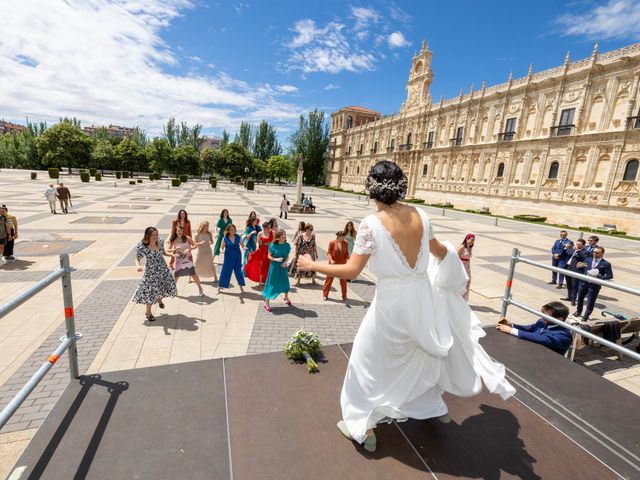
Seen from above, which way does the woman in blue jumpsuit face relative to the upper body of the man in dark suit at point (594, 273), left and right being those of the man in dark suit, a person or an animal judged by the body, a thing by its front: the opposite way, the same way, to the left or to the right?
to the left

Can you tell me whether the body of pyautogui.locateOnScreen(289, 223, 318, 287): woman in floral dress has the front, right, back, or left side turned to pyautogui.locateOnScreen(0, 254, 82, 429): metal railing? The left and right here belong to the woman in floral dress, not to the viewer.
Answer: front

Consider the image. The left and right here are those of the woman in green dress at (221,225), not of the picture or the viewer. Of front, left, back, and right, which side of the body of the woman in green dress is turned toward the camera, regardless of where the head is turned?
front

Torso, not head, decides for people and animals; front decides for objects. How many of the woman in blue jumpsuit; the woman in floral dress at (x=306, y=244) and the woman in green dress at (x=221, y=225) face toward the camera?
3

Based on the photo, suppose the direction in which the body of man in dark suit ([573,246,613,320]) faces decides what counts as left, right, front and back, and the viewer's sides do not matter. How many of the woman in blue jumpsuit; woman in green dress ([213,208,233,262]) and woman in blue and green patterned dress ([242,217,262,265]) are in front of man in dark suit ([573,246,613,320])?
3

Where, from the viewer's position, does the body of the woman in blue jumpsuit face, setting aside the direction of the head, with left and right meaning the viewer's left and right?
facing the viewer

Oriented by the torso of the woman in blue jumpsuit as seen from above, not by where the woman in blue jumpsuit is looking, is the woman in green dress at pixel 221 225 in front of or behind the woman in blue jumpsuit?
behind

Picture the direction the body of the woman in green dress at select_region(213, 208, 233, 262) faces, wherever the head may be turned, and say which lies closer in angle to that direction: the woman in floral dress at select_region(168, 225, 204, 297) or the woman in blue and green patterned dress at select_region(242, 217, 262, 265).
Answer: the woman in floral dress

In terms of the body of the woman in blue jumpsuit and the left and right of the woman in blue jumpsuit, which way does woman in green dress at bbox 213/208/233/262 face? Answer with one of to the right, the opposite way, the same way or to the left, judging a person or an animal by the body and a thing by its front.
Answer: the same way

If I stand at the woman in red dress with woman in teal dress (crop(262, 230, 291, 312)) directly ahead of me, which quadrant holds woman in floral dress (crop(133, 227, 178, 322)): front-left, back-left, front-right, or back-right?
front-right

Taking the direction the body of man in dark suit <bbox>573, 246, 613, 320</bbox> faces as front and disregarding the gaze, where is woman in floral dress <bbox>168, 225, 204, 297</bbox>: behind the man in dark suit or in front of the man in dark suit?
in front

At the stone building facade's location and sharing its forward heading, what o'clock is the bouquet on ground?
The bouquet on ground is roughly at 11 o'clock from the stone building facade.

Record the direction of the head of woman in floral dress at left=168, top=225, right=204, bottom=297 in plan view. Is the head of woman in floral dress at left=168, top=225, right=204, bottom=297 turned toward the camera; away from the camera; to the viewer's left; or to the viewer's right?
toward the camera

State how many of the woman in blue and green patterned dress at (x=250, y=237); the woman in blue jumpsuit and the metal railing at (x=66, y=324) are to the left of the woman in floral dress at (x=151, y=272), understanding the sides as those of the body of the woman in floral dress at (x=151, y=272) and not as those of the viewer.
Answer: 2

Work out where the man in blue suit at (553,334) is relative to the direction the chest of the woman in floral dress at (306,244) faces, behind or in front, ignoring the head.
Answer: in front

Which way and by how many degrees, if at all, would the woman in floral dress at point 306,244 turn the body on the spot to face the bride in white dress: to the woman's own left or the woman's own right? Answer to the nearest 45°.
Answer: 0° — they already face them

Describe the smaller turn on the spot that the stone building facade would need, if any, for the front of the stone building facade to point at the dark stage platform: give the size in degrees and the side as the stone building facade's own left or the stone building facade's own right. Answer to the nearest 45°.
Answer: approximately 45° to the stone building facade's own left

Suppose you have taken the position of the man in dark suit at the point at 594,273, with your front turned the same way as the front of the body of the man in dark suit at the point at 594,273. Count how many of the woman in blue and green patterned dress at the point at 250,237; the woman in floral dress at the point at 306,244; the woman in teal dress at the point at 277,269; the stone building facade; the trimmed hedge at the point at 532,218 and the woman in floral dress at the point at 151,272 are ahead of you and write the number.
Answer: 4

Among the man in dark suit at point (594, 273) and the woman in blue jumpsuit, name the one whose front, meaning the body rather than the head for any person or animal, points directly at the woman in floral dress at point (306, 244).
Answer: the man in dark suit
